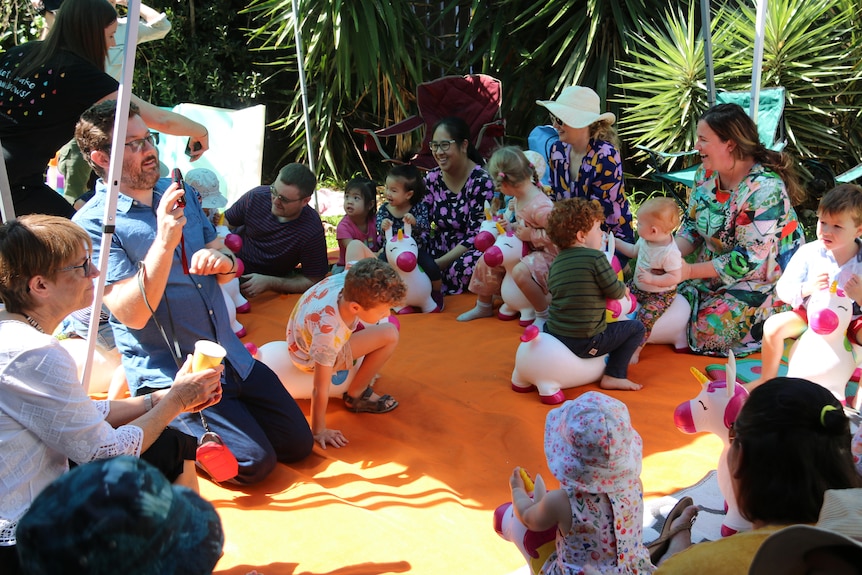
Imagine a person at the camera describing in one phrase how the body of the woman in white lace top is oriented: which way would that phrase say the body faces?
to the viewer's right

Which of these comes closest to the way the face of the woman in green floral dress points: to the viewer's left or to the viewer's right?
to the viewer's left

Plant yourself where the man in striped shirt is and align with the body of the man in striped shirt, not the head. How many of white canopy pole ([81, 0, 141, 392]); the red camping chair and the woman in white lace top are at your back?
1

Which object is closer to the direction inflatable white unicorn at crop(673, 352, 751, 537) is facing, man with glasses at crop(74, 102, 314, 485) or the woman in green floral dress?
the man with glasses

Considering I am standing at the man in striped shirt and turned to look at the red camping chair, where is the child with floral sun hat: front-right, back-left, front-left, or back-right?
back-right

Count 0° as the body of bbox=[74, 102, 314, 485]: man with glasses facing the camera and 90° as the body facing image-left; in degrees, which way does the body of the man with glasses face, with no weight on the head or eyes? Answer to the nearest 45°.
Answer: approximately 315°

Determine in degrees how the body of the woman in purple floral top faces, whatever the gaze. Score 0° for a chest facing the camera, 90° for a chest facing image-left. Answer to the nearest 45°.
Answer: approximately 45°

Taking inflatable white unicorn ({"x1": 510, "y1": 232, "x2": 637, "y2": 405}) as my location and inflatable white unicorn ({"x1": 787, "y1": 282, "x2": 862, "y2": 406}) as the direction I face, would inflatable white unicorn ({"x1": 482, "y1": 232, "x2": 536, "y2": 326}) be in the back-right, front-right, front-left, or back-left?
back-left

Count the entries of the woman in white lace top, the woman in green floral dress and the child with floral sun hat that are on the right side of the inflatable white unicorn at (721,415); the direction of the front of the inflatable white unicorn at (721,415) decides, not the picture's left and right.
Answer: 1

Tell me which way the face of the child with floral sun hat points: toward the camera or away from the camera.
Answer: away from the camera

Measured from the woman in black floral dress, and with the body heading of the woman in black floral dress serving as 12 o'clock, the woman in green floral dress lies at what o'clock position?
The woman in green floral dress is roughly at 9 o'clock from the woman in black floral dress.

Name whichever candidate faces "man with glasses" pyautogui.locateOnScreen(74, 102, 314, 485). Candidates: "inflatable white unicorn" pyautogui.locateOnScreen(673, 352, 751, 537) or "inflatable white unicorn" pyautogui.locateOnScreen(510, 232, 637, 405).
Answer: "inflatable white unicorn" pyautogui.locateOnScreen(673, 352, 751, 537)

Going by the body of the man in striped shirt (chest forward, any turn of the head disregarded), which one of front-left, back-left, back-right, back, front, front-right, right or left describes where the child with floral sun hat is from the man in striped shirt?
front-left

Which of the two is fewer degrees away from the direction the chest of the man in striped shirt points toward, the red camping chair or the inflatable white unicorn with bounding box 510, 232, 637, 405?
the inflatable white unicorn
